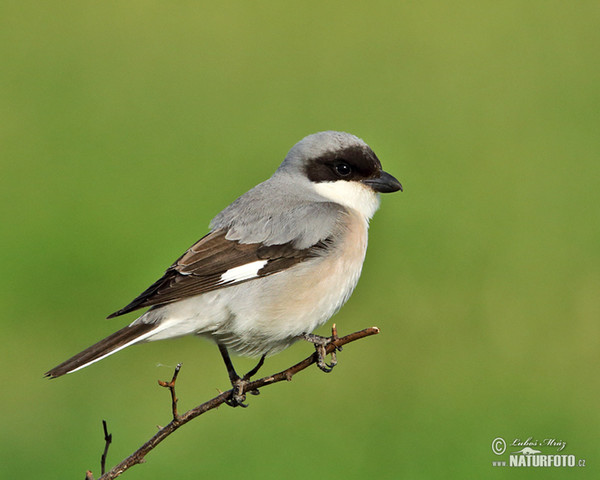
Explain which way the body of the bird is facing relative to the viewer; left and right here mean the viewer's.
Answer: facing to the right of the viewer
